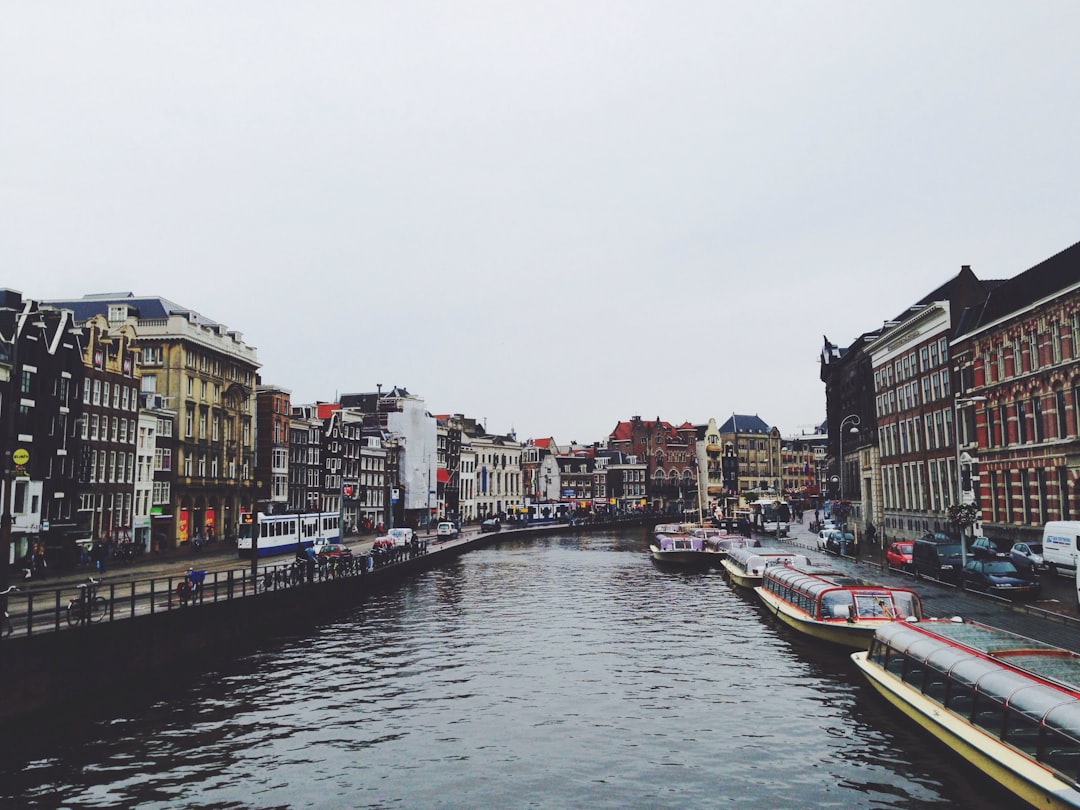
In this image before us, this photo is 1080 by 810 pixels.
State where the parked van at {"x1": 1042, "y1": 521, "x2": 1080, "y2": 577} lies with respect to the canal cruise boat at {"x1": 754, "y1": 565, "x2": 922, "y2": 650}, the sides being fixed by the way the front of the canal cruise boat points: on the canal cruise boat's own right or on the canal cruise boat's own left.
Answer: on the canal cruise boat's own left

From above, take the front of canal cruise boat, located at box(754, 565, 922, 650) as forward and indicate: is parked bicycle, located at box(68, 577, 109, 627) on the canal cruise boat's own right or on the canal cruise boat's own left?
on the canal cruise boat's own right

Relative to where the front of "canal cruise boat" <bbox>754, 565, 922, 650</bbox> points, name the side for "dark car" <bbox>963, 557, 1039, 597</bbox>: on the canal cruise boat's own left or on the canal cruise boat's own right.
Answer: on the canal cruise boat's own left

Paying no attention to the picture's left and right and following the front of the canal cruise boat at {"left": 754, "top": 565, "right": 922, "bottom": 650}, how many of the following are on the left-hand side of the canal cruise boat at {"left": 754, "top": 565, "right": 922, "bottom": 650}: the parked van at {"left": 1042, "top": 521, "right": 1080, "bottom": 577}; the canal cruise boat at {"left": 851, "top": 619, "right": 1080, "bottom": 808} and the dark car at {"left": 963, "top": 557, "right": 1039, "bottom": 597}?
2

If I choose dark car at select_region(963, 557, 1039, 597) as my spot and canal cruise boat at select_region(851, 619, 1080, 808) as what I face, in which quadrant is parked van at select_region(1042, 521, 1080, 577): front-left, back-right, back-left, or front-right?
back-left

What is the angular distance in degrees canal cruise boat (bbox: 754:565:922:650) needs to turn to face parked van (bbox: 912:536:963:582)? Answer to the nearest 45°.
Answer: approximately 135° to its left

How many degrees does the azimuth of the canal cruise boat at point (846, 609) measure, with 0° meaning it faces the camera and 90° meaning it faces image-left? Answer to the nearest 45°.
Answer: approximately 315°

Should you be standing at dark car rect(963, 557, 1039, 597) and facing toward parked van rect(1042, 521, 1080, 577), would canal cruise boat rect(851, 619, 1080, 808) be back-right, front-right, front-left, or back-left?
back-right
